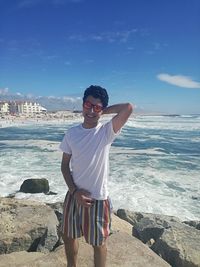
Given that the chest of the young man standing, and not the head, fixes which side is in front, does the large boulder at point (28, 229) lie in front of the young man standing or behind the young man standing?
behind

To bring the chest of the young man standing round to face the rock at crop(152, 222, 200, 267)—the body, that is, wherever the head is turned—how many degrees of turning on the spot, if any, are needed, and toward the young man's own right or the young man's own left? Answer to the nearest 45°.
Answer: approximately 135° to the young man's own left

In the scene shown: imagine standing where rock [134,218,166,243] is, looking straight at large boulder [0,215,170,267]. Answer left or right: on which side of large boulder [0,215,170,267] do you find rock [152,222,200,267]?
left

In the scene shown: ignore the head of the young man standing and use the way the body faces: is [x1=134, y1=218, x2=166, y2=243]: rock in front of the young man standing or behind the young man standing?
behind

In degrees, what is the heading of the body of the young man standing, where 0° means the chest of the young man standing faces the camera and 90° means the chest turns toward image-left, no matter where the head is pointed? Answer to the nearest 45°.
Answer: approximately 0°

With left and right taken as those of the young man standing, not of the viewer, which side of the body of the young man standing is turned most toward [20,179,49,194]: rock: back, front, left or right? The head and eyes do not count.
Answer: back
